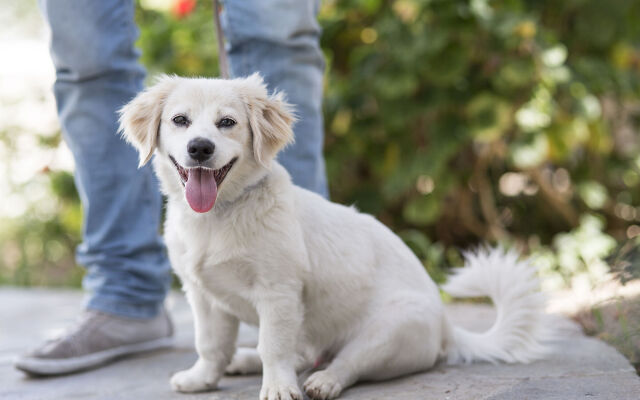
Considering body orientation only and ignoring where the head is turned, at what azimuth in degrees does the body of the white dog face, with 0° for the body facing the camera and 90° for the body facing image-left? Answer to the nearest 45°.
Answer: approximately 45°
